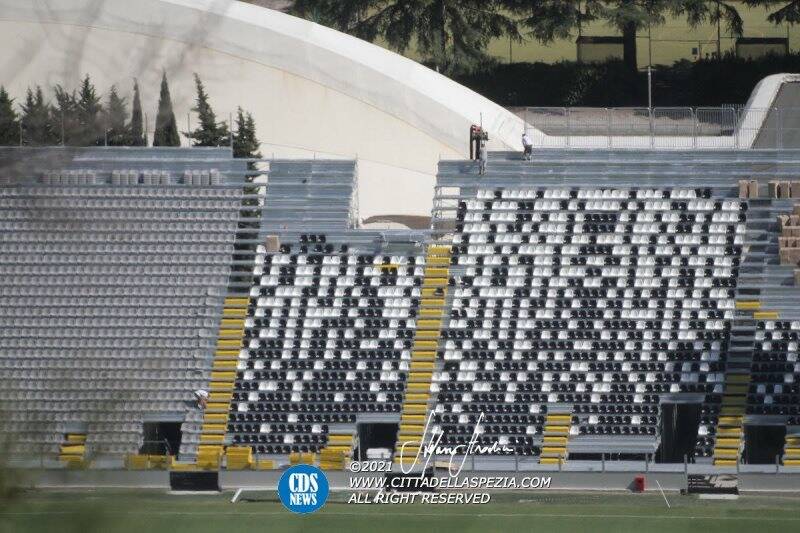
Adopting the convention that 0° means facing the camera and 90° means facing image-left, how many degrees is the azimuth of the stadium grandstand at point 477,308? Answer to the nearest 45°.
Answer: approximately 0°
